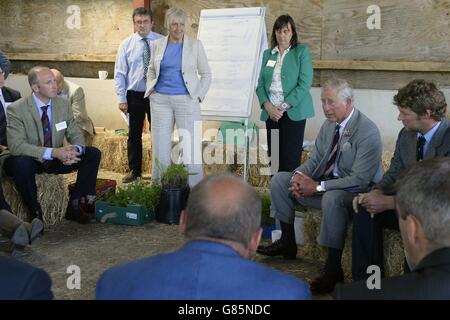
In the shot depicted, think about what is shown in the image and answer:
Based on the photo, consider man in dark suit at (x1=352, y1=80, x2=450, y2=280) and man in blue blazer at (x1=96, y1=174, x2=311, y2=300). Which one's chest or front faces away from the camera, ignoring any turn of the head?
the man in blue blazer

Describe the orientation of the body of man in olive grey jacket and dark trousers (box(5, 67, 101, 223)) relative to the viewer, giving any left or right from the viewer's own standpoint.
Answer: facing the viewer and to the right of the viewer

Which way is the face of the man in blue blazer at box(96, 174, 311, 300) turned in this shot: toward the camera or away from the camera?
away from the camera

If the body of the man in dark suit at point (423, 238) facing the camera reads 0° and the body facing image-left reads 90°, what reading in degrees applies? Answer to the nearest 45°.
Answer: approximately 135°

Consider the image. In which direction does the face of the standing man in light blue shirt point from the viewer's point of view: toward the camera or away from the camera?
toward the camera

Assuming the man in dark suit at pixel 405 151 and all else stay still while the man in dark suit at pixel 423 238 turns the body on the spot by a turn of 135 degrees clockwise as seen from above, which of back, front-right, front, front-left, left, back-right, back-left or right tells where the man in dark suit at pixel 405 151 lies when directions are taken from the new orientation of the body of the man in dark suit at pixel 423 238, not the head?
left

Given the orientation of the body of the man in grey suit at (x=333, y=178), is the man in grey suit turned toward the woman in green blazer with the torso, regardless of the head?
no

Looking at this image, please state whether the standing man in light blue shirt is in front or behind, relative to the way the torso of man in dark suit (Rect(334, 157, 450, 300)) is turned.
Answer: in front

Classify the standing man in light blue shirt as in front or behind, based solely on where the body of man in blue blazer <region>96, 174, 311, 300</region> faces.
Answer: in front

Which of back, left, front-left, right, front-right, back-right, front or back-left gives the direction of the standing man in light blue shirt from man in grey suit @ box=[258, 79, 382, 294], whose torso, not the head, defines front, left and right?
right

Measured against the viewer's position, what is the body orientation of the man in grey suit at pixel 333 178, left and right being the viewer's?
facing the viewer and to the left of the viewer

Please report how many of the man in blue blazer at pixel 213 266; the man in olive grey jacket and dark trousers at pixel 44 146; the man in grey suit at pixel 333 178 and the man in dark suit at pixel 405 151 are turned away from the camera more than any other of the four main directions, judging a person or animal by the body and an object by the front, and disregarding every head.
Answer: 1

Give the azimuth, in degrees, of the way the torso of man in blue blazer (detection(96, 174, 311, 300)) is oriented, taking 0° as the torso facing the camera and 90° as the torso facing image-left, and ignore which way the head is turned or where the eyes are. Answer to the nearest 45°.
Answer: approximately 180°

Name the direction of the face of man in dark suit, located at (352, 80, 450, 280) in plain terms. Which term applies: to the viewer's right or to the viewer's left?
to the viewer's left

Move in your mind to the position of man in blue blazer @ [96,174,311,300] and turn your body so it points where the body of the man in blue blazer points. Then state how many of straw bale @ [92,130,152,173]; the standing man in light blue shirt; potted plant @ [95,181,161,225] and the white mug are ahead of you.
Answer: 4
